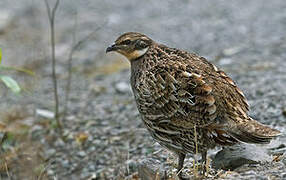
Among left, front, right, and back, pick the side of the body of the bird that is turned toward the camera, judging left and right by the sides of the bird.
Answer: left

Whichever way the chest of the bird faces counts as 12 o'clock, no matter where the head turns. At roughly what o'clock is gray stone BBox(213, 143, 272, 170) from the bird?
The gray stone is roughly at 5 o'clock from the bird.

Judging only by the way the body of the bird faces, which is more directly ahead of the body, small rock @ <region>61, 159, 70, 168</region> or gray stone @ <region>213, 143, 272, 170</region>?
the small rock

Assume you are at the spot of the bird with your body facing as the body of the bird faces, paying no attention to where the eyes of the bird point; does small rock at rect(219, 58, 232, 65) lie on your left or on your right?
on your right

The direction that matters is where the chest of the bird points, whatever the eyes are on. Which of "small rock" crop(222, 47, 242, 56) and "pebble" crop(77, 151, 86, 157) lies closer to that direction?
the pebble

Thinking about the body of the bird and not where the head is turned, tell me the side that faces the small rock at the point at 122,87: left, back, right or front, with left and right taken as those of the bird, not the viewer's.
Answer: right

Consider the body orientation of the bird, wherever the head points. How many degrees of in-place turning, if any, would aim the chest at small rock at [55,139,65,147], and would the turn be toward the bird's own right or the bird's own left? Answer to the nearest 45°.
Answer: approximately 45° to the bird's own right
